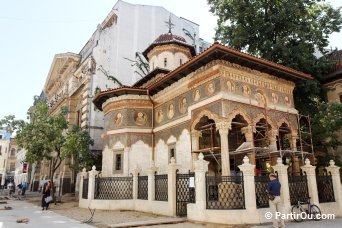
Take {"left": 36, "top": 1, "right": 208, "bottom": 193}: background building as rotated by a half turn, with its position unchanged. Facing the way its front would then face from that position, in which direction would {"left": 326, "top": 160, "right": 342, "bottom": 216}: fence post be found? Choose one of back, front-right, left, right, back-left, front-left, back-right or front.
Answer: right

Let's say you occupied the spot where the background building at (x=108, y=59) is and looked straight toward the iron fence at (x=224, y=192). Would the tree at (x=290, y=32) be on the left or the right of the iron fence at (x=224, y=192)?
left

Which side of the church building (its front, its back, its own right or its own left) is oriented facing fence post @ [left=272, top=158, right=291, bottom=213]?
front

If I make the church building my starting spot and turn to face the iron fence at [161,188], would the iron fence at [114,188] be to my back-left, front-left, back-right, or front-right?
front-right

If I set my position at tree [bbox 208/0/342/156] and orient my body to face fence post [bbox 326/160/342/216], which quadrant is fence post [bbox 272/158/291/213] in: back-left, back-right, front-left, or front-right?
front-right

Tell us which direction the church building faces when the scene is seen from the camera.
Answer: facing the viewer and to the right of the viewer

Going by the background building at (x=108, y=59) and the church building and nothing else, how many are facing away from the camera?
0

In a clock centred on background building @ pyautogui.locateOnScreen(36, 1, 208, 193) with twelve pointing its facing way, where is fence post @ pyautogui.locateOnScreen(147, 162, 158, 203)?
The fence post is roughly at 10 o'clock from the background building.

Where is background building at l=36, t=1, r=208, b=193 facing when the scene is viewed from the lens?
facing the viewer and to the left of the viewer

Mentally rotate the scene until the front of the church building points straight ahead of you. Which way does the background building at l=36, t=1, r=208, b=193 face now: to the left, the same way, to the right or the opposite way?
to the right

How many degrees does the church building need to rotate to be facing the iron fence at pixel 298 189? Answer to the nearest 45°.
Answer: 0° — it already faces it

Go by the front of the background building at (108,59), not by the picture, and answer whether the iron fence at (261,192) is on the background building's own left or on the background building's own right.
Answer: on the background building's own left
